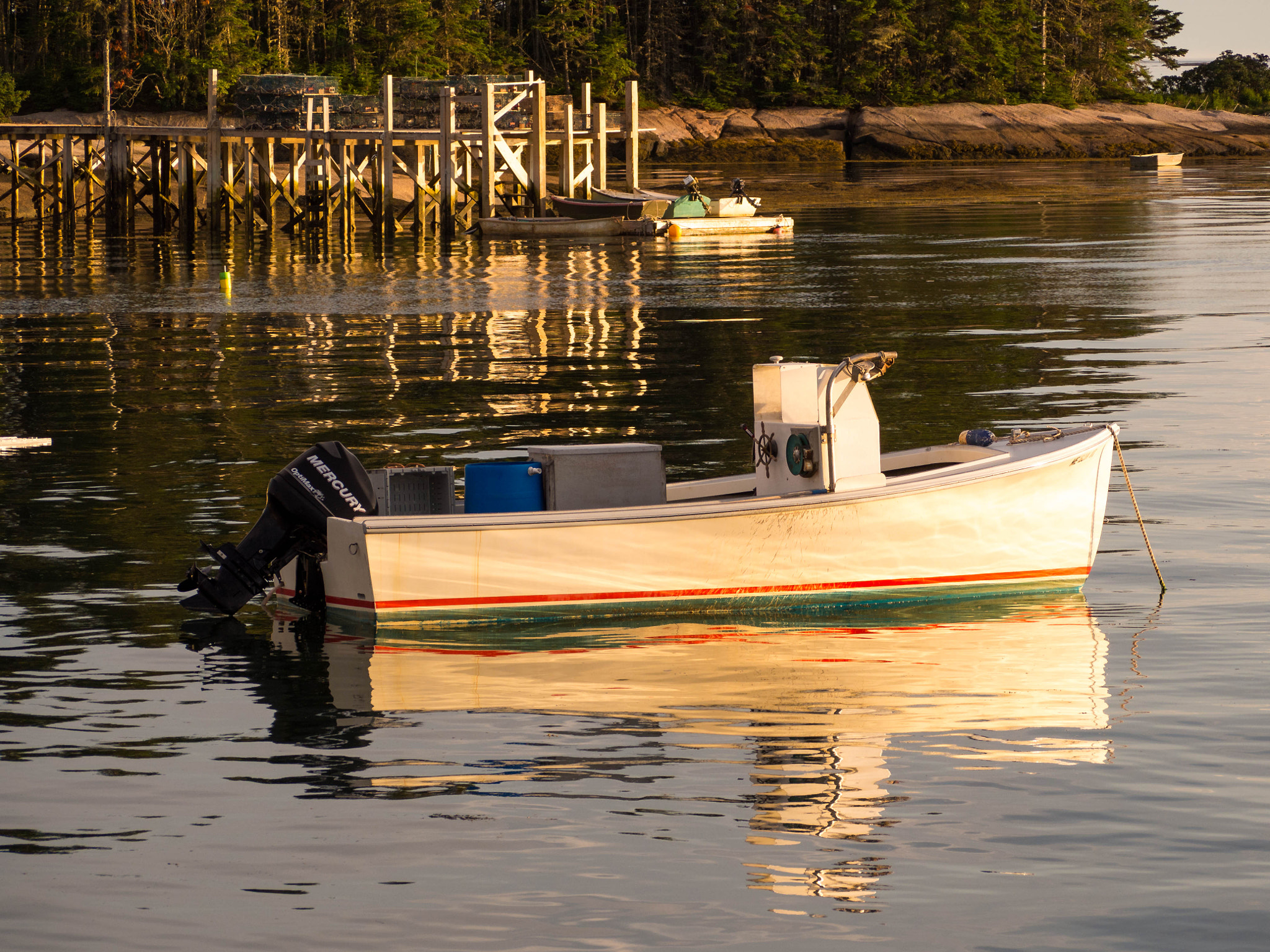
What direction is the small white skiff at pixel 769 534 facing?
to the viewer's right

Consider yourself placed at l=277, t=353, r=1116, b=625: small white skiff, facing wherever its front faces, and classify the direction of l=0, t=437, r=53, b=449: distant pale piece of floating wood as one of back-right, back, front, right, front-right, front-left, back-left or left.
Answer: back-left
